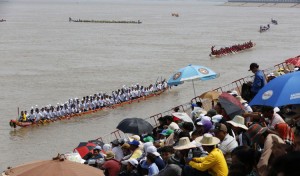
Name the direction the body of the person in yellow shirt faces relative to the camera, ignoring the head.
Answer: to the viewer's left

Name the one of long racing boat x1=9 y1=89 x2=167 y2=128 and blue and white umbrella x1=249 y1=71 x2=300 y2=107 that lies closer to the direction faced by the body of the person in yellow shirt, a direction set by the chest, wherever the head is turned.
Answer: the long racing boat

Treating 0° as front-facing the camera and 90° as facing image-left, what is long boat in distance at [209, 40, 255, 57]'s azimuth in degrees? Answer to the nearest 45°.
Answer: approximately 45°

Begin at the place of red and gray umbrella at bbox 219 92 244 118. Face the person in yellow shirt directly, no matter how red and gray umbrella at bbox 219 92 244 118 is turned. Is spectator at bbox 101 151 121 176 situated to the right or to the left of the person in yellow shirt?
right

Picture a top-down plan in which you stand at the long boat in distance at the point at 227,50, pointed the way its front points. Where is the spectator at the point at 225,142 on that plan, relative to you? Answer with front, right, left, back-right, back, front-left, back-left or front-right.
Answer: front-left

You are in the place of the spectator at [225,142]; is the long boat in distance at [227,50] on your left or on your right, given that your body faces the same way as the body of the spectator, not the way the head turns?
on your right
